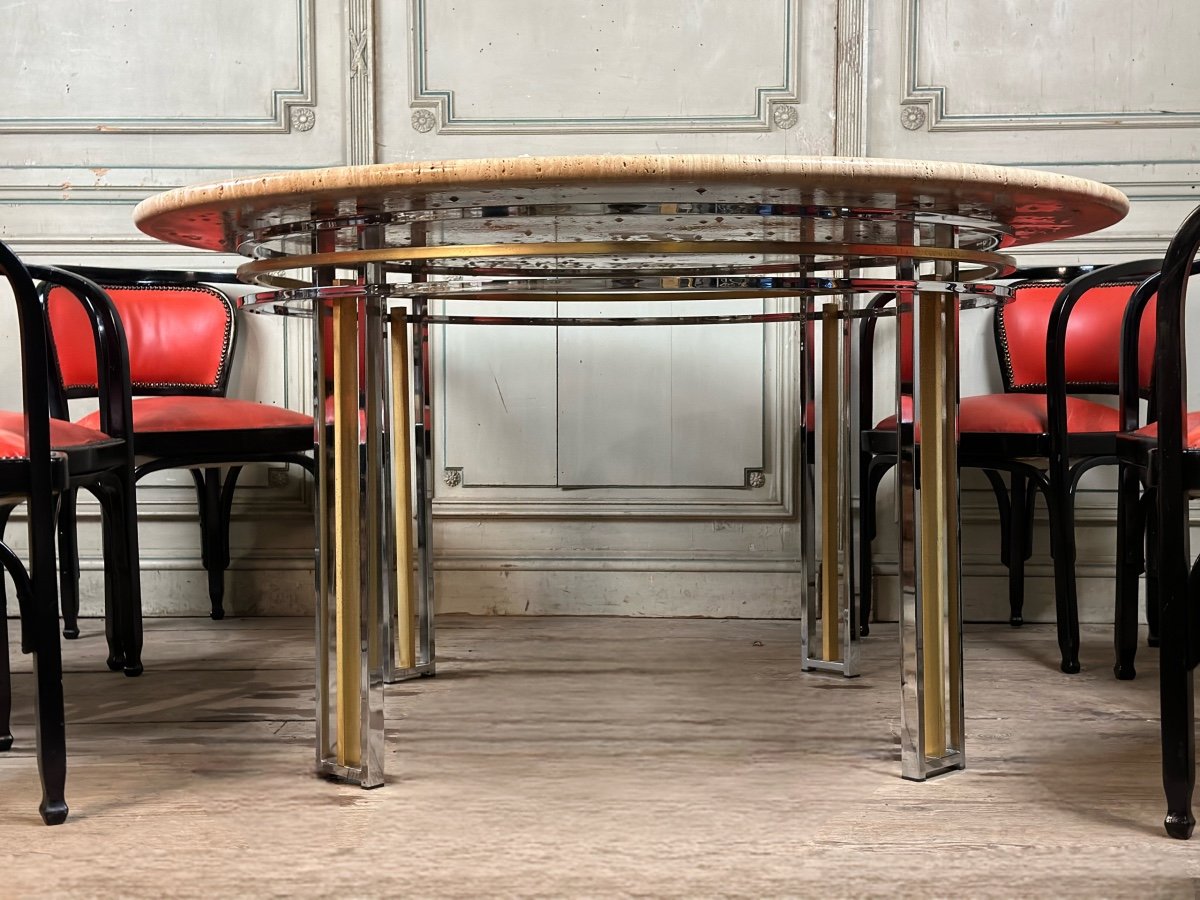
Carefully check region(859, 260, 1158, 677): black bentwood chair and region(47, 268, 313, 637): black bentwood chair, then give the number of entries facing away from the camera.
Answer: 0

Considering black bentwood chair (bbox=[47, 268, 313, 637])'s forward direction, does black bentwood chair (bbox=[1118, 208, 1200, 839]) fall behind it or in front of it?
in front

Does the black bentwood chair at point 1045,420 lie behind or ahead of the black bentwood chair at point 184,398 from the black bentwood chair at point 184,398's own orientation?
ahead

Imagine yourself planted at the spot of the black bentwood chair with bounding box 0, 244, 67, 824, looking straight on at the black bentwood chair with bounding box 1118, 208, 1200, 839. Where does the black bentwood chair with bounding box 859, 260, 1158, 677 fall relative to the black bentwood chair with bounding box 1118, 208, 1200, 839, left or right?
left

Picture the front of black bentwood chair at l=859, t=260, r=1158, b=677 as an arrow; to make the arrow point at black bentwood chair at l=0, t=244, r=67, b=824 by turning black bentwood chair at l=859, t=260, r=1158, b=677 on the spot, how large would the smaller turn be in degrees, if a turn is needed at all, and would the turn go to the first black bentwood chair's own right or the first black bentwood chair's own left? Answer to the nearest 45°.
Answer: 0° — it already faces it

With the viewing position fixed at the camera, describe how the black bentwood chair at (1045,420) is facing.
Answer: facing the viewer and to the left of the viewer

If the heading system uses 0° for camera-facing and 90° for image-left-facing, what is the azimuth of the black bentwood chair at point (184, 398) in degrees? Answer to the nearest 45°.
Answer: approximately 315°

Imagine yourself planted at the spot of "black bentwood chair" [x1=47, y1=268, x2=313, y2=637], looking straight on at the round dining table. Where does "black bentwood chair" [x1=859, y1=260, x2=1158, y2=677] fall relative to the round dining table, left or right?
left

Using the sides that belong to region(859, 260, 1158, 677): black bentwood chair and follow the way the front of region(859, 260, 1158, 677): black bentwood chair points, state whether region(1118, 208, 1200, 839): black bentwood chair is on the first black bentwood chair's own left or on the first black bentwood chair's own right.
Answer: on the first black bentwood chair's own left
